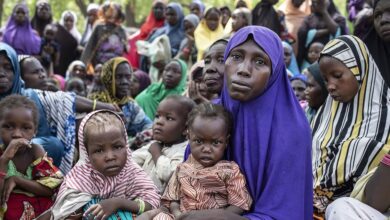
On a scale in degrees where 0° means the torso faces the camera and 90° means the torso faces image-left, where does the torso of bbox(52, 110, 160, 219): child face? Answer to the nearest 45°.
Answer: approximately 0°

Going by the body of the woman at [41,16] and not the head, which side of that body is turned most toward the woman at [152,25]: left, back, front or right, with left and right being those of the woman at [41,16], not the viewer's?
left

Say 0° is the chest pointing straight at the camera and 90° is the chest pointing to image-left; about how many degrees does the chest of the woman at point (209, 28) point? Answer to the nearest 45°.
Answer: approximately 0°

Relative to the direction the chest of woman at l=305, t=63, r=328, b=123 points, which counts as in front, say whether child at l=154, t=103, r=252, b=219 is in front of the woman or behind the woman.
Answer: in front

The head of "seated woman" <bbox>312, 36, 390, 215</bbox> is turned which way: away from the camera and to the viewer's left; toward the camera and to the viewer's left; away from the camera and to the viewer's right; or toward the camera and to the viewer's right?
toward the camera and to the viewer's left

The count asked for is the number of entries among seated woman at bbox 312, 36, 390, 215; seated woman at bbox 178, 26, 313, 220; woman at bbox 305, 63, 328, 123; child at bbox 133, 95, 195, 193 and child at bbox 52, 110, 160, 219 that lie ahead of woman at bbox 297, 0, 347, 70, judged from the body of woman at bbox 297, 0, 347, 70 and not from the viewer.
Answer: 5

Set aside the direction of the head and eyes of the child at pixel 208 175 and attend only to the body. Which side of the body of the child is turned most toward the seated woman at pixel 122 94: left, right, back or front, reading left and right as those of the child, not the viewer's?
back

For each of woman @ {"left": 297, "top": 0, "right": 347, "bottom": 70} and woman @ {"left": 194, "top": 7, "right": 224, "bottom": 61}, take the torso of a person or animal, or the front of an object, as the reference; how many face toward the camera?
2
